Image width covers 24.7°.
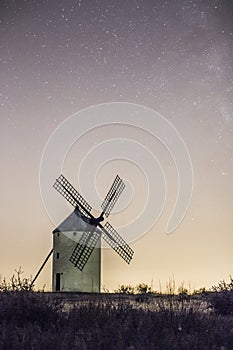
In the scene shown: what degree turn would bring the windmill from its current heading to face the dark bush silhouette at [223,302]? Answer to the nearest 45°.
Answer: approximately 45° to its right

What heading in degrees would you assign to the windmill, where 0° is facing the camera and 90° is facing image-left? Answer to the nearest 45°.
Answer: approximately 315°
